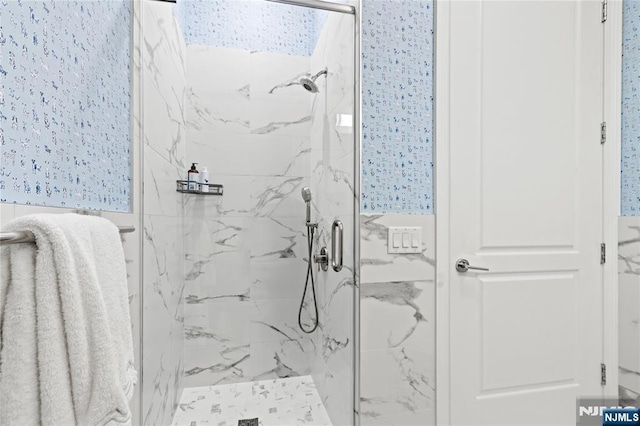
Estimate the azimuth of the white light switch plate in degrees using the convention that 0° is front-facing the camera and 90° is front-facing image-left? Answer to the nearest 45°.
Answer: approximately 0°

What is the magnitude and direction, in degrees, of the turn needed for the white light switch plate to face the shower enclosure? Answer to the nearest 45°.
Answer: approximately 135° to its right

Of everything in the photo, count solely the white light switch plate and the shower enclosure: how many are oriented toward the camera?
2

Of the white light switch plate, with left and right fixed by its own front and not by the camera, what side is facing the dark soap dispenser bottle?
right
